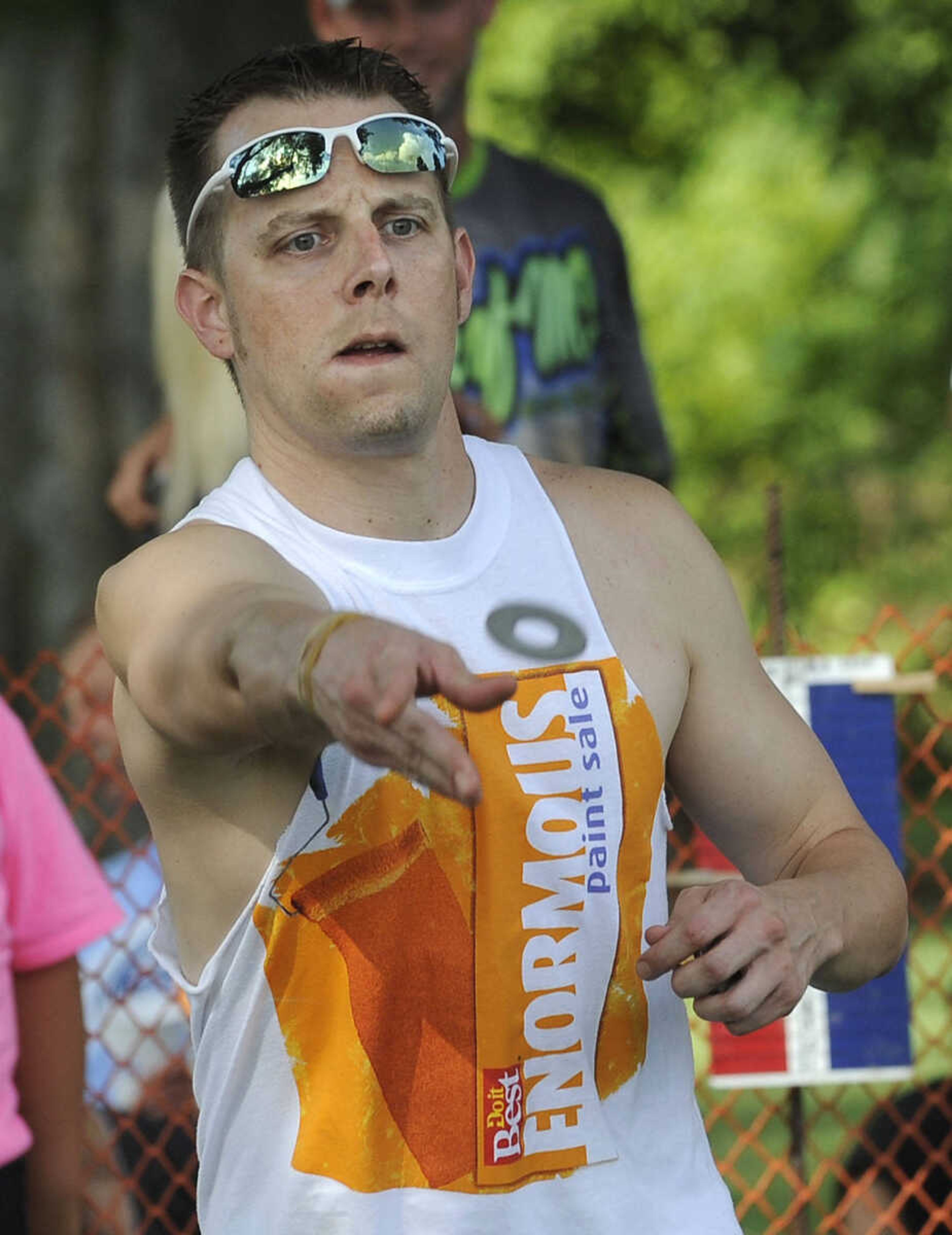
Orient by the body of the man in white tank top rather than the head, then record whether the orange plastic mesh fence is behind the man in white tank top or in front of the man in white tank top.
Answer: behind

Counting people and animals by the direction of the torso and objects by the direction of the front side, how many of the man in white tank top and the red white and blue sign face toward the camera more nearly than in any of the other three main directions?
2

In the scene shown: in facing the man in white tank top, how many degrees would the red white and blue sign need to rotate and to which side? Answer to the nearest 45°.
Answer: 0° — it already faces them

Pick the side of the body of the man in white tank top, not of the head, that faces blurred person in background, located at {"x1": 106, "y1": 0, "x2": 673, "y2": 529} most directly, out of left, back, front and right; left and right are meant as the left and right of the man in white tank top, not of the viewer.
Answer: back

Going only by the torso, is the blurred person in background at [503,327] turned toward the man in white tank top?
yes

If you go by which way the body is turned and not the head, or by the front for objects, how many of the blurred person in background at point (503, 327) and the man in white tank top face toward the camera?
2

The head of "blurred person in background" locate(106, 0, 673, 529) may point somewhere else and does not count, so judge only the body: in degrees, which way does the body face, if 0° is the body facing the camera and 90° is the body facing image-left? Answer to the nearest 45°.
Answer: approximately 0°
